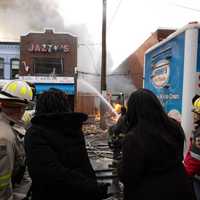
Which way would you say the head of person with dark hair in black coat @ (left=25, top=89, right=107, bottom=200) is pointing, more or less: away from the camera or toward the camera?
away from the camera

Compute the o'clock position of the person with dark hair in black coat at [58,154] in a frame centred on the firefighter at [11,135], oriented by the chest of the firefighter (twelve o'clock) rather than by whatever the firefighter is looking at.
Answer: The person with dark hair in black coat is roughly at 1 o'clock from the firefighter.

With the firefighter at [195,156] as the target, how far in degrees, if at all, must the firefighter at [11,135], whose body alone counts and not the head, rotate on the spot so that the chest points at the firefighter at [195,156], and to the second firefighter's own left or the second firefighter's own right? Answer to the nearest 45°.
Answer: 0° — they already face them

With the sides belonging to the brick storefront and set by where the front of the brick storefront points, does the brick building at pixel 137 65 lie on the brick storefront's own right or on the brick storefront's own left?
on the brick storefront's own left

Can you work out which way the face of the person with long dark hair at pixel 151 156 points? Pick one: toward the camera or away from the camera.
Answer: away from the camera

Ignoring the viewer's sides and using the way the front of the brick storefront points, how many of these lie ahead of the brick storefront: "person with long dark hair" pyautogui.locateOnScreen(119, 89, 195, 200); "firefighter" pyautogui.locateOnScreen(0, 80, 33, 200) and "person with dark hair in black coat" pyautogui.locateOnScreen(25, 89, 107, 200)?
3

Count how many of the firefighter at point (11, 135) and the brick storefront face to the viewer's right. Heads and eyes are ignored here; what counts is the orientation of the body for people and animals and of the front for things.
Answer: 1

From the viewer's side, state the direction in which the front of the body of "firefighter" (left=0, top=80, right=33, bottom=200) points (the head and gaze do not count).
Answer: to the viewer's right

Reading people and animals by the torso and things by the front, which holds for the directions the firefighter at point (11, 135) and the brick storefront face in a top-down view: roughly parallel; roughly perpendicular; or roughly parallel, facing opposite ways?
roughly perpendicular

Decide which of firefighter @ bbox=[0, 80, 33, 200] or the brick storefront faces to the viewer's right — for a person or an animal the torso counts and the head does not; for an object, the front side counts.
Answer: the firefighter
